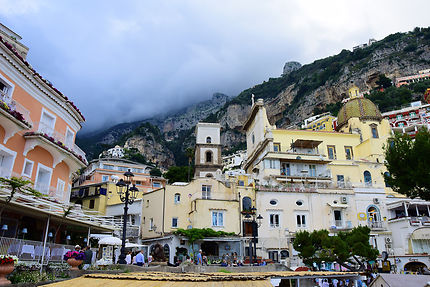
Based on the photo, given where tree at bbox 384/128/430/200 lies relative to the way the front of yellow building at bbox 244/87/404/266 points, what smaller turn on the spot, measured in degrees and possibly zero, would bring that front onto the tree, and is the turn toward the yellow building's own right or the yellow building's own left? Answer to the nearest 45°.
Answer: approximately 90° to the yellow building's own left

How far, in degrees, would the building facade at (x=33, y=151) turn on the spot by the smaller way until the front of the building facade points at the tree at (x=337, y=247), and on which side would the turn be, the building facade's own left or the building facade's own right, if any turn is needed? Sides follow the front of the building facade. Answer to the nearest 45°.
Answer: approximately 45° to the building facade's own left

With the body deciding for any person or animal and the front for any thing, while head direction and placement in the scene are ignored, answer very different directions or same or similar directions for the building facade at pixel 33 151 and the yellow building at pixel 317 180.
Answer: very different directions
